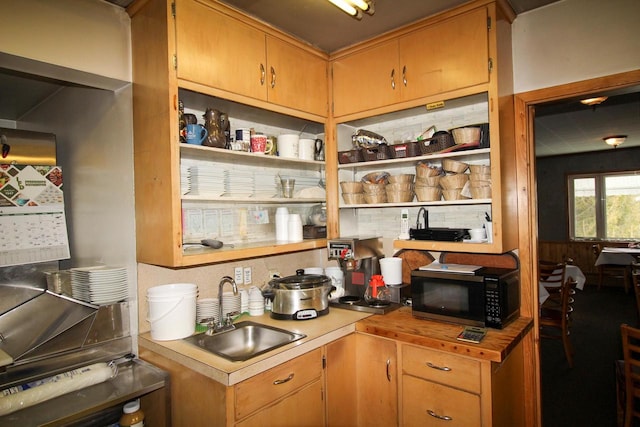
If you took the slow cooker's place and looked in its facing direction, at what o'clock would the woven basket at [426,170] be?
The woven basket is roughly at 9 o'clock from the slow cooker.

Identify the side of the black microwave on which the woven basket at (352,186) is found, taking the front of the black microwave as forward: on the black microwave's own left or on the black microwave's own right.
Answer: on the black microwave's own right

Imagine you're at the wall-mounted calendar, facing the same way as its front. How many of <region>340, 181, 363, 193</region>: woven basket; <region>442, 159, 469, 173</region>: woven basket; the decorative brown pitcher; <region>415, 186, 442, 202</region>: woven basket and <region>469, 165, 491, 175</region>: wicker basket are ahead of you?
5

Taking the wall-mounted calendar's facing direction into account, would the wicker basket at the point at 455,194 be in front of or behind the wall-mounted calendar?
in front

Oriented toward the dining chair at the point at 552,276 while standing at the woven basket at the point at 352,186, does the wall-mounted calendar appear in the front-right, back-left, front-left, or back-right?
back-left

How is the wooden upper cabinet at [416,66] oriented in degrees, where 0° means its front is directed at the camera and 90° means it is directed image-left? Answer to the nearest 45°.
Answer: approximately 45°
